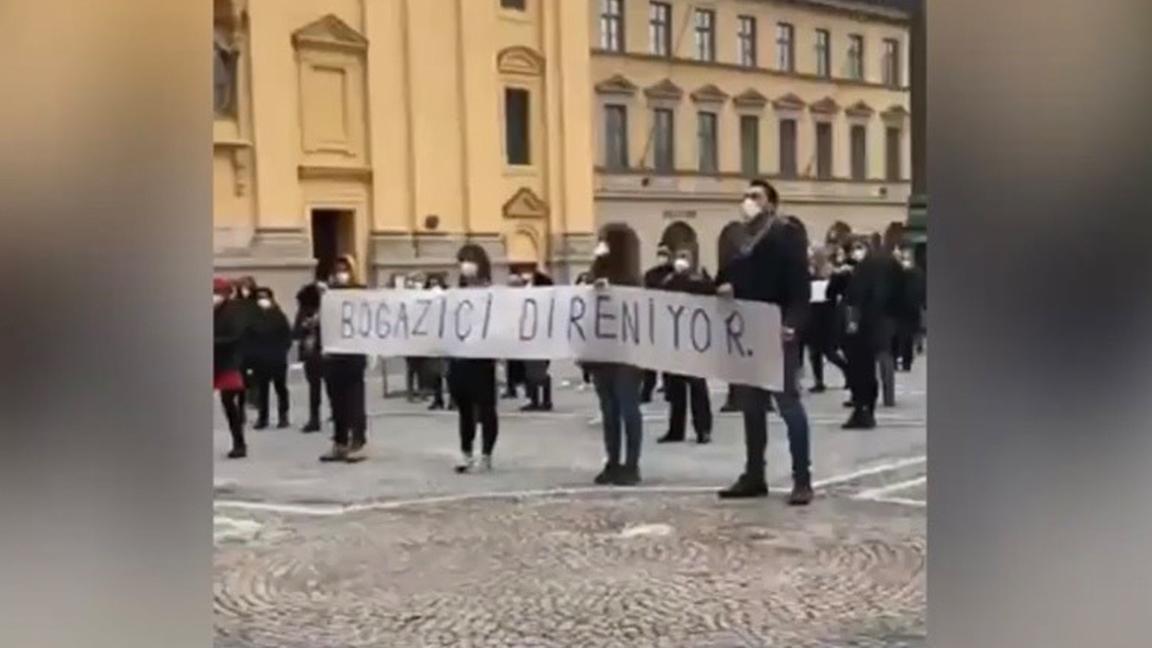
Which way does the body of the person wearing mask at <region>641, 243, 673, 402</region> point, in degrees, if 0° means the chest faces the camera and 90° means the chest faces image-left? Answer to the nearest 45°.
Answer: approximately 45°

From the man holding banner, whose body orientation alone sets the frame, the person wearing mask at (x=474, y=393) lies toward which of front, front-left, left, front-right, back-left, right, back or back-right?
front-right

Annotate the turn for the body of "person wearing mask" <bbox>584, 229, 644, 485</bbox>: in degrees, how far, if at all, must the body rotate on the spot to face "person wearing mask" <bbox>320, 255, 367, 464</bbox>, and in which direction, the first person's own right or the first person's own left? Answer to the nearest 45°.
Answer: approximately 45° to the first person's own right

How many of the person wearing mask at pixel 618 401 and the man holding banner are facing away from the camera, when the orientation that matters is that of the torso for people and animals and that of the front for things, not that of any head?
0

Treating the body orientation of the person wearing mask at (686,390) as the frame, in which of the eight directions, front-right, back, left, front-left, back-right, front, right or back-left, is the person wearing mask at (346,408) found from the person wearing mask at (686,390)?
front-right
